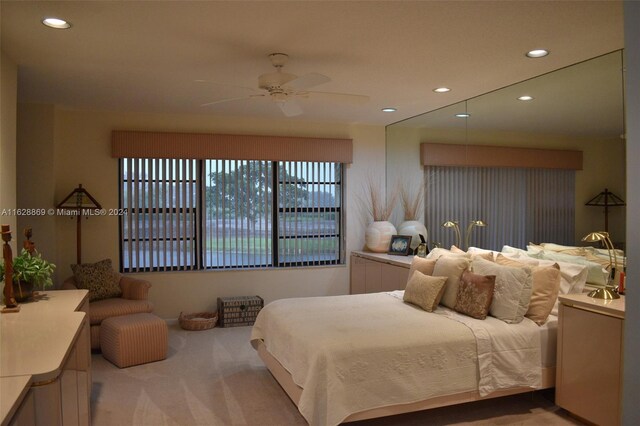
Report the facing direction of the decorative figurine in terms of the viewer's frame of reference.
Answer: facing to the right of the viewer

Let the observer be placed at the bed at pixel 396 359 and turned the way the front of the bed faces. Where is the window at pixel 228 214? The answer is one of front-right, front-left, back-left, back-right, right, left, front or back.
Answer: right

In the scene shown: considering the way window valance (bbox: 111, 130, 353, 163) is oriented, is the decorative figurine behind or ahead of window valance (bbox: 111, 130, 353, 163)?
ahead

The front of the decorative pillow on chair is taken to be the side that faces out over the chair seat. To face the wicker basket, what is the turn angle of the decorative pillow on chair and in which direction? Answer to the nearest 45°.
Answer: approximately 45° to its left

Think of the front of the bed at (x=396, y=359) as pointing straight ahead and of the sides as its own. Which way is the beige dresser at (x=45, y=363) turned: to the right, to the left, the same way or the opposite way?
the opposite way

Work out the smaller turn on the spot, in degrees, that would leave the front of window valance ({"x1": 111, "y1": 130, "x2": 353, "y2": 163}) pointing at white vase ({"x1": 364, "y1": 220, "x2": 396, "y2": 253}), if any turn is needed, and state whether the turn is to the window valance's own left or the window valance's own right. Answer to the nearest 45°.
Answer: approximately 90° to the window valance's own left

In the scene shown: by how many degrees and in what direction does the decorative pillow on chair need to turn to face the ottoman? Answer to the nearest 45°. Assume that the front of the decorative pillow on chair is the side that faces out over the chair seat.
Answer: approximately 45° to its right

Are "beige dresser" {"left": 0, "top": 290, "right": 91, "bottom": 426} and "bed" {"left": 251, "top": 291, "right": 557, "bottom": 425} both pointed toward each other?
yes

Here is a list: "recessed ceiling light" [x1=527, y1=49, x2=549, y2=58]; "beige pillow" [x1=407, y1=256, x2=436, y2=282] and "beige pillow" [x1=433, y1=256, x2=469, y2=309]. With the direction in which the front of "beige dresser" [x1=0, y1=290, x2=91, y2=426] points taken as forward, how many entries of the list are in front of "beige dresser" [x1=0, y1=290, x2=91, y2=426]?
3

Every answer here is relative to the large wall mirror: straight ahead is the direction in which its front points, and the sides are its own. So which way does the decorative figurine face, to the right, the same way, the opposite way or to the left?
the opposite way

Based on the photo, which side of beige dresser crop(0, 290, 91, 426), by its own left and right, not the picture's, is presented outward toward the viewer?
right

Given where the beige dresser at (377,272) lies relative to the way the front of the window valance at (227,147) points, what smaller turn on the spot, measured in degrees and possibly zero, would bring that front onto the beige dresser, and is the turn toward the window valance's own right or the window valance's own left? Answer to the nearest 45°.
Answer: approximately 90° to the window valance's own left

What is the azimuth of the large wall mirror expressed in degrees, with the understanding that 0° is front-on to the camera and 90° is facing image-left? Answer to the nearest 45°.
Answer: approximately 45°

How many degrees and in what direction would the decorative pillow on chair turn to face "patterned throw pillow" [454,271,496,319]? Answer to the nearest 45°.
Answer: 0° — it already faces it

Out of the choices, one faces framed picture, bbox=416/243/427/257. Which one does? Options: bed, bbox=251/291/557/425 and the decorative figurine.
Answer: the decorative figurine

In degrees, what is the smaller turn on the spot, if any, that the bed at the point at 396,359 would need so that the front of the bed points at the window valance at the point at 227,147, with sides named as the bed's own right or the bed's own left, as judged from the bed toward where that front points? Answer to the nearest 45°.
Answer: approximately 90° to the bed's own right
